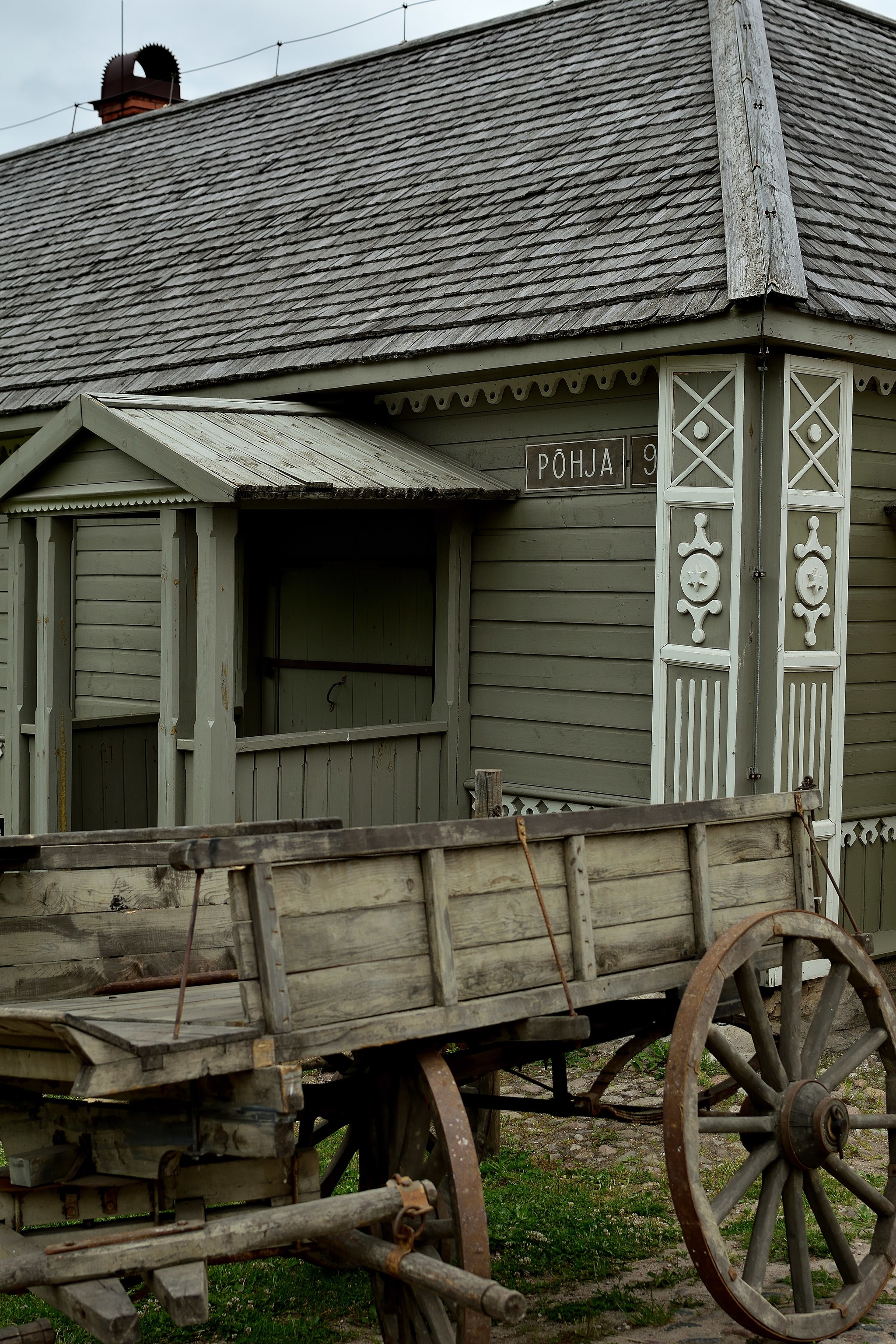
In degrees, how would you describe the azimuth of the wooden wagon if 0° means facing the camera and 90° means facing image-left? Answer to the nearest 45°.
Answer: approximately 45°

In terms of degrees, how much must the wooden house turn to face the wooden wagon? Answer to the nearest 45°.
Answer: approximately 45° to its left

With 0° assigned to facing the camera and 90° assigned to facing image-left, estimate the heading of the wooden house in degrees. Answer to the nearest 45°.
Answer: approximately 45°
